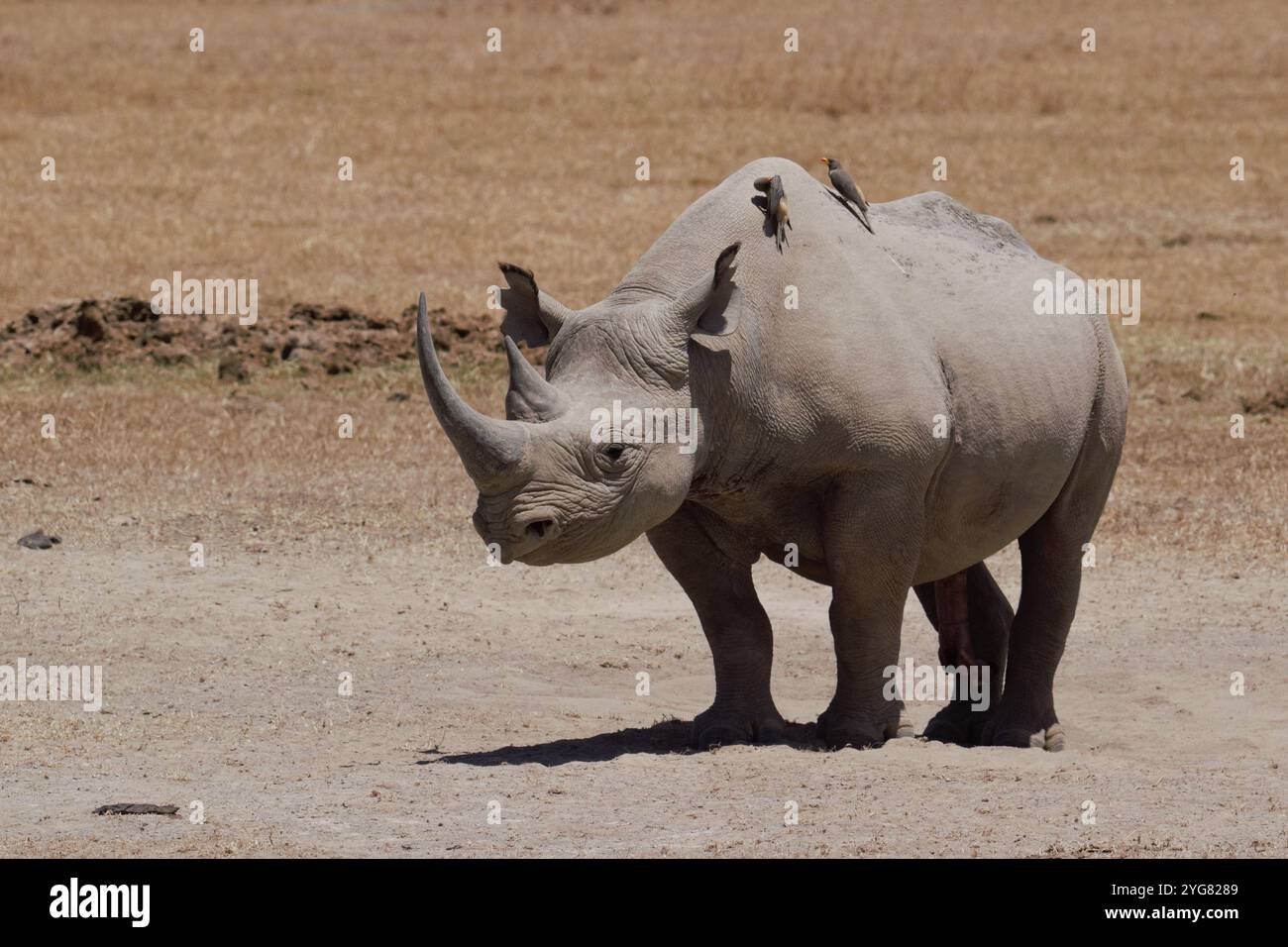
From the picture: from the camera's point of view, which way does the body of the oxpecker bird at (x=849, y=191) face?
to the viewer's left

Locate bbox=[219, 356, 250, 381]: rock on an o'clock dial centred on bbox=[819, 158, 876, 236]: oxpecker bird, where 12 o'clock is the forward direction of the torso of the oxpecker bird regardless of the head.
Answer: The rock is roughly at 2 o'clock from the oxpecker bird.

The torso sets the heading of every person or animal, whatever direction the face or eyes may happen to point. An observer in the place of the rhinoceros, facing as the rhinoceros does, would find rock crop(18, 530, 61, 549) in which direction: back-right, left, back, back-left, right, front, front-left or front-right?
right

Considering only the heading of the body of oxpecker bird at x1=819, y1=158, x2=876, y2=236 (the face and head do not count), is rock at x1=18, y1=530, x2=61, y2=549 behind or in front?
in front
